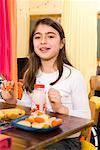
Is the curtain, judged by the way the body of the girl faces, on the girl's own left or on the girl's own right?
on the girl's own right

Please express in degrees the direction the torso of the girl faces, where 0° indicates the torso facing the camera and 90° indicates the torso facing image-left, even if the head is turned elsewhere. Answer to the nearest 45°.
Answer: approximately 45°

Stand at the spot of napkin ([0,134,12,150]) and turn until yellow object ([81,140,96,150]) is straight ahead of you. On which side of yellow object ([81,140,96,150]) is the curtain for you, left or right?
left

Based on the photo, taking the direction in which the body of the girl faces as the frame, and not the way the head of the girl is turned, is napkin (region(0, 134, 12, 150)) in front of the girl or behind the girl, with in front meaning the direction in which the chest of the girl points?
in front
